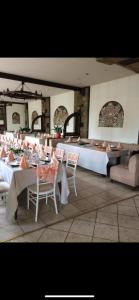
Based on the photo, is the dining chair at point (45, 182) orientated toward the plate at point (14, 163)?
yes

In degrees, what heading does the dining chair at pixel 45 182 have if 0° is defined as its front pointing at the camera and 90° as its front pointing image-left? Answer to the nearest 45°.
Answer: approximately 135°
